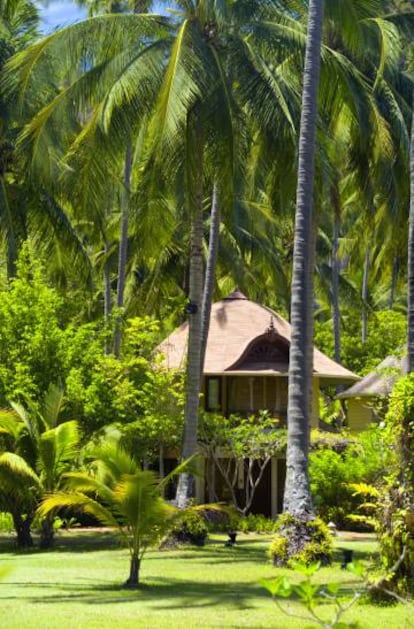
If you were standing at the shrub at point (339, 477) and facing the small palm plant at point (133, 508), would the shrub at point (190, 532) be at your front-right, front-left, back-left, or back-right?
front-right

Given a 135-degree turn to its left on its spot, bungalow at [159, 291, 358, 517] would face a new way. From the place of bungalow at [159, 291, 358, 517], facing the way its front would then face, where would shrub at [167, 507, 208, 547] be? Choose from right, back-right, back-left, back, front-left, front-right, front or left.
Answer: back-right

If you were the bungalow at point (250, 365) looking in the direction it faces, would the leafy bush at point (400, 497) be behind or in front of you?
in front

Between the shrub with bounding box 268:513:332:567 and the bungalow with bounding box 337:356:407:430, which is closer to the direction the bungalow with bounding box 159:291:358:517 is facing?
the shrub

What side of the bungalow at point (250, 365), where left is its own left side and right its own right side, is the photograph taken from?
front

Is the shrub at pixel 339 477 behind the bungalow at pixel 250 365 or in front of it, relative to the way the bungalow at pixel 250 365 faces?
in front

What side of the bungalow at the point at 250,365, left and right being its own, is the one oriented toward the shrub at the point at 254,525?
front

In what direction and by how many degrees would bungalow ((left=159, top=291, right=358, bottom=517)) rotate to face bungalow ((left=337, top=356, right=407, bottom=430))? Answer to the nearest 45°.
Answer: approximately 135° to its left

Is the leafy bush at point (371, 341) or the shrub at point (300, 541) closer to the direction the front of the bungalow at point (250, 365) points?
the shrub

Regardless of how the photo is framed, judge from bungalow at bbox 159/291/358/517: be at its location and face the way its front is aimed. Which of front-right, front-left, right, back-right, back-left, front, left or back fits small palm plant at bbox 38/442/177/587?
front

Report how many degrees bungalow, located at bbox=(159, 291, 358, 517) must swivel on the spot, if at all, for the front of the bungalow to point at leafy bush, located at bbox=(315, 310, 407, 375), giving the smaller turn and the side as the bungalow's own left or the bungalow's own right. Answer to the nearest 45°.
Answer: approximately 135° to the bungalow's own left
